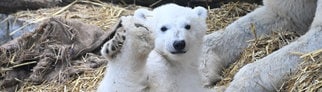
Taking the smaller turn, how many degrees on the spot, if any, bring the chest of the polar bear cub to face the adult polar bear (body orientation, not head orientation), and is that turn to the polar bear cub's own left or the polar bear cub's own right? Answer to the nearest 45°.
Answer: approximately 135° to the polar bear cub's own left

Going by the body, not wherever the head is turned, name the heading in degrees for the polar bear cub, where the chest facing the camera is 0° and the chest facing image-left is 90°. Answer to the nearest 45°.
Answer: approximately 0°
